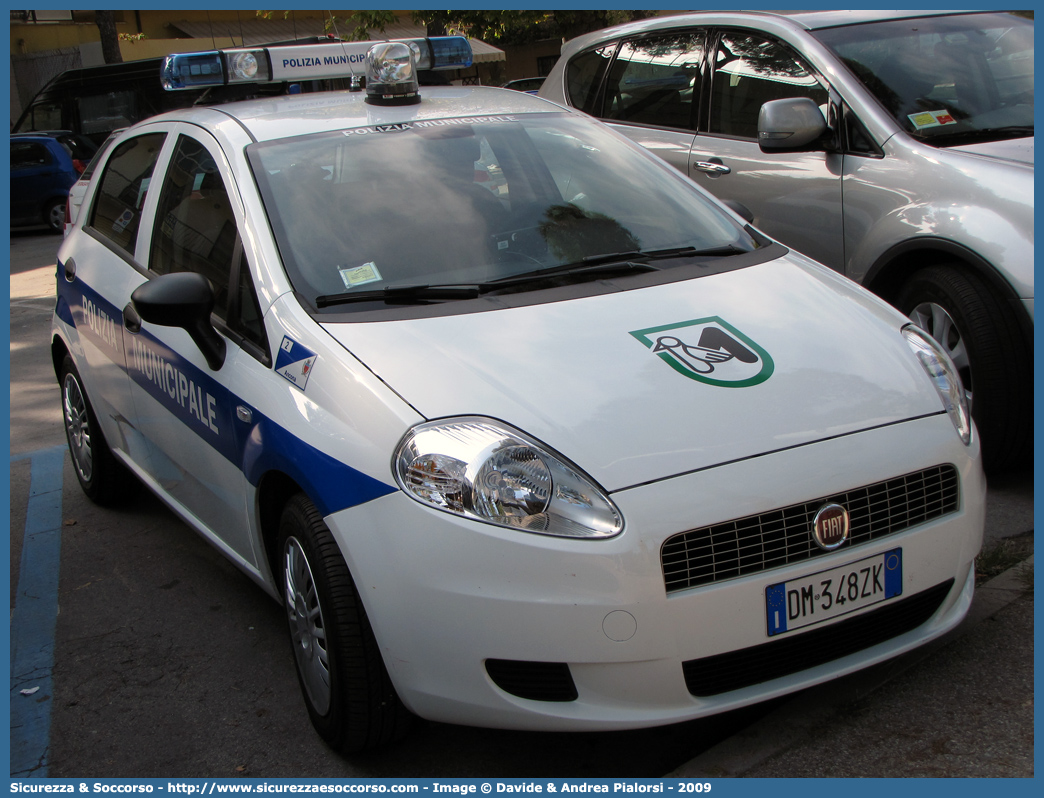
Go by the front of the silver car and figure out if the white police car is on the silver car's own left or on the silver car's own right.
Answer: on the silver car's own right

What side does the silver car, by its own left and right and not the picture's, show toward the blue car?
back

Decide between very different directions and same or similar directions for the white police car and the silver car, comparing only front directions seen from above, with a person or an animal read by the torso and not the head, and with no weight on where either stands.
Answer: same or similar directions

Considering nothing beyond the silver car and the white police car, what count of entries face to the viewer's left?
0

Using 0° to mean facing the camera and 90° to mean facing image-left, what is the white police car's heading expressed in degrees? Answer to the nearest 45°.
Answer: approximately 315°

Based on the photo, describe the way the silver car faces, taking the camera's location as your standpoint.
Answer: facing the viewer and to the right of the viewer

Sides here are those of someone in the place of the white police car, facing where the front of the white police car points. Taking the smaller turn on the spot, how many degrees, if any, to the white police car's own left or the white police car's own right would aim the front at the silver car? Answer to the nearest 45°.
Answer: approximately 90° to the white police car's own left
